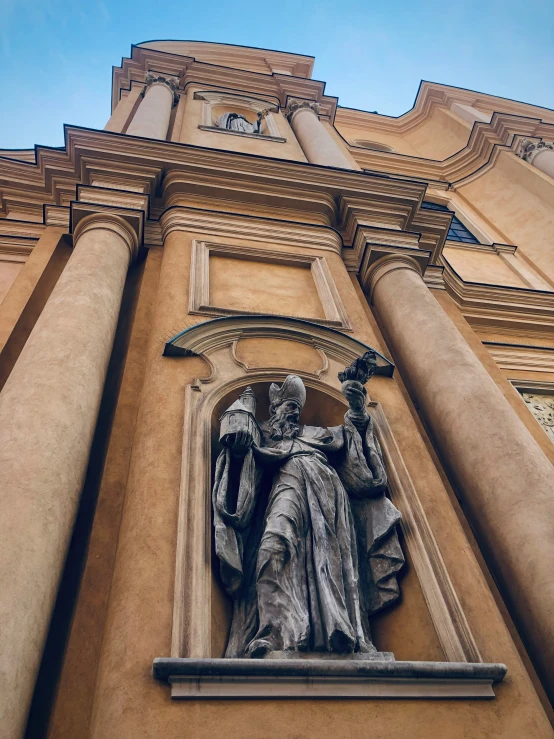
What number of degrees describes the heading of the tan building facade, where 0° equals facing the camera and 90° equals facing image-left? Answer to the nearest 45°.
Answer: approximately 0°

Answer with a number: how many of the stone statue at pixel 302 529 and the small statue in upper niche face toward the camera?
2

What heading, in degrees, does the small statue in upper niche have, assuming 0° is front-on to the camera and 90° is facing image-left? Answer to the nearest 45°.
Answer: approximately 0°
